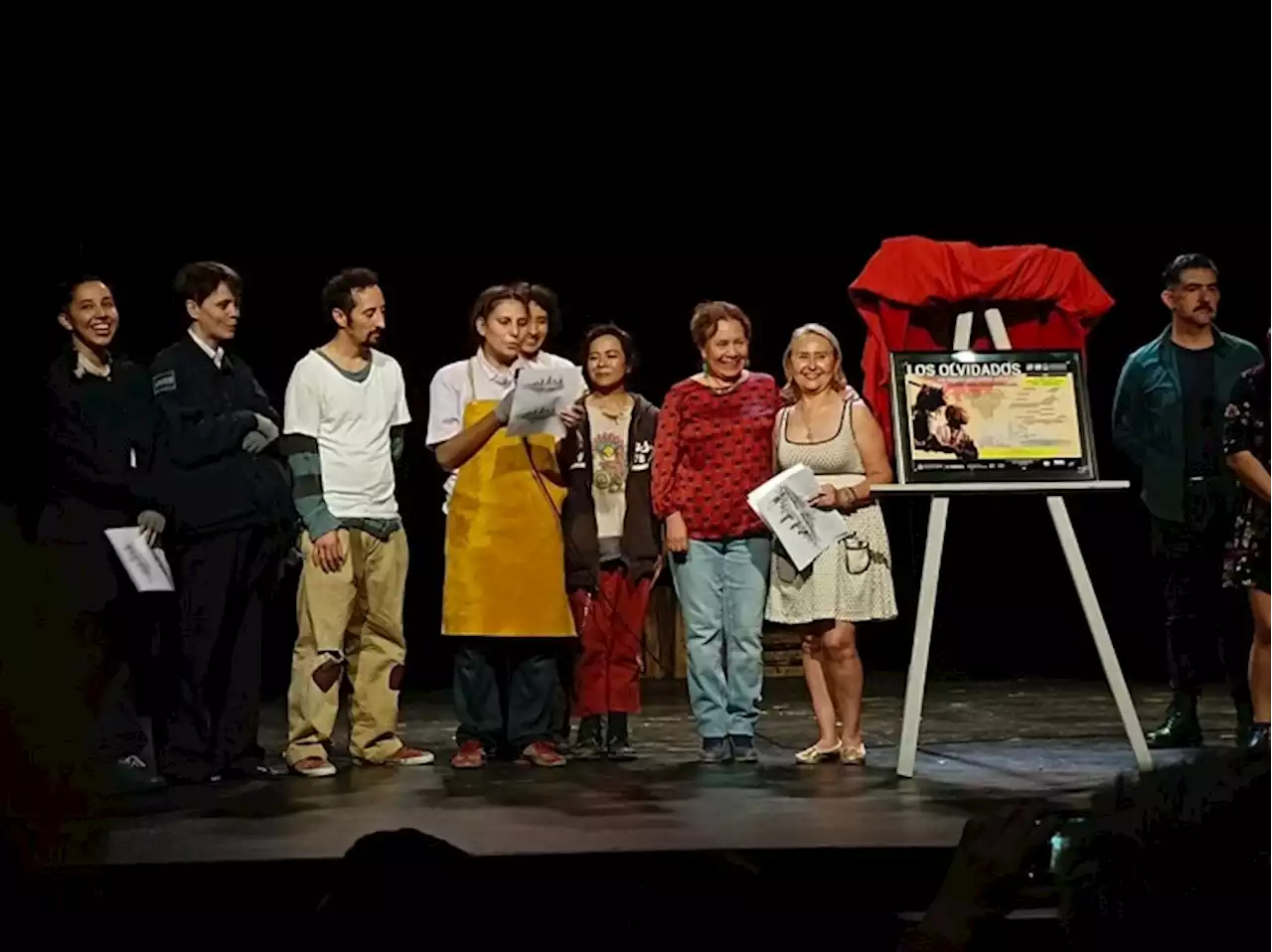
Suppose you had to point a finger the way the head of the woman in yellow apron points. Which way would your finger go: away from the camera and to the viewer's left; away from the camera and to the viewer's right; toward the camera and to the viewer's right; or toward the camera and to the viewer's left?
toward the camera and to the viewer's right

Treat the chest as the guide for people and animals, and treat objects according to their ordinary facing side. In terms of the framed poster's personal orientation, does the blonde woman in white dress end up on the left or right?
on its right

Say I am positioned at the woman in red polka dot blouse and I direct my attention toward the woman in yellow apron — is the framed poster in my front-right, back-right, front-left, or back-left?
back-left

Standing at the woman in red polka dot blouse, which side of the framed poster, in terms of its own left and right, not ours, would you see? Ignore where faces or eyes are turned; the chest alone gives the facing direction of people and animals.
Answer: right

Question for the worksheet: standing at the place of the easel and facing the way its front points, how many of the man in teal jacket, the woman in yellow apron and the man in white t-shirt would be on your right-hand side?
2

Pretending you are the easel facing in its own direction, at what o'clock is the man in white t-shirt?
The man in white t-shirt is roughly at 3 o'clock from the easel.

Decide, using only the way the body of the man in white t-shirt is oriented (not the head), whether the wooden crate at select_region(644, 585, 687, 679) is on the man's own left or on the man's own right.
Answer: on the man's own left

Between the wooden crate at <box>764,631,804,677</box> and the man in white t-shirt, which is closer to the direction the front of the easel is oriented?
the man in white t-shirt

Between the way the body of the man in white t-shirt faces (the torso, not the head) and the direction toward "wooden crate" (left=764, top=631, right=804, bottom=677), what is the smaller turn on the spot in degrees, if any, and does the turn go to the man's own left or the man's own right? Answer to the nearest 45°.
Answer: approximately 90° to the man's own left

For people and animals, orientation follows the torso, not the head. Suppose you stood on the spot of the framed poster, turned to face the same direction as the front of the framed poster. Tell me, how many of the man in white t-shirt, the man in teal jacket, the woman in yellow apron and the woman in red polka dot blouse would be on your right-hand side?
3

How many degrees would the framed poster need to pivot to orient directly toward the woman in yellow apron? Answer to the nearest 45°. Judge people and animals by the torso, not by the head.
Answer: approximately 90° to its right

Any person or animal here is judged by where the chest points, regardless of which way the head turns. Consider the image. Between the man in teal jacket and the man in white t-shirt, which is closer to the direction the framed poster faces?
the man in white t-shirt

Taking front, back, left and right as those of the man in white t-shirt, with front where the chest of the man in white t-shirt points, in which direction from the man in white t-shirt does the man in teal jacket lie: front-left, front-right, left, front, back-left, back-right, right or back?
front-left

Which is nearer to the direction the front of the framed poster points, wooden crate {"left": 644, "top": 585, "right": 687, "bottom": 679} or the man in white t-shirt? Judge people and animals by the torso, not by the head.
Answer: the man in white t-shirt

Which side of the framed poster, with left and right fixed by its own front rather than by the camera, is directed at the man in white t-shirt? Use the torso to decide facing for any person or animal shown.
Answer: right
